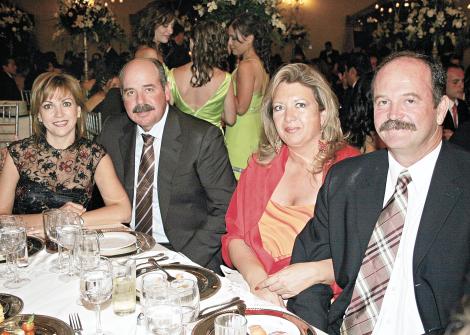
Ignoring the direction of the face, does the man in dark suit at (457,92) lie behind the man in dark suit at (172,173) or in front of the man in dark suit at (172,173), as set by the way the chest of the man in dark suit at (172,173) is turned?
behind

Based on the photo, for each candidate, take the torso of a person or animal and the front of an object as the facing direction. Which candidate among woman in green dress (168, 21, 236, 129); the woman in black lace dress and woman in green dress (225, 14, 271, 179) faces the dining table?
the woman in black lace dress

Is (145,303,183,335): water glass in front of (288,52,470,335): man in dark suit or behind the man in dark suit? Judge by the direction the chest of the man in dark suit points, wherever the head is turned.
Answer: in front

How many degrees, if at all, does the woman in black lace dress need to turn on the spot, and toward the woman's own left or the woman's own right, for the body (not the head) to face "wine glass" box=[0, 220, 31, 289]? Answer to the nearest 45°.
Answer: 0° — they already face it

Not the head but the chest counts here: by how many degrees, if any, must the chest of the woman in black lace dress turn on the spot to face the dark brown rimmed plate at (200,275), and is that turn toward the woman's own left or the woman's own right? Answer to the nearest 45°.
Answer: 0° — they already face it

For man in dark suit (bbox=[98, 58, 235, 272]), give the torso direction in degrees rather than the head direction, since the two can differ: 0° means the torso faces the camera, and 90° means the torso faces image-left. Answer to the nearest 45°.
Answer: approximately 45°

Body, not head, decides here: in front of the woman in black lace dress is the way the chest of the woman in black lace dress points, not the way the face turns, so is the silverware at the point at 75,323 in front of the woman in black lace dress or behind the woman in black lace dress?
in front

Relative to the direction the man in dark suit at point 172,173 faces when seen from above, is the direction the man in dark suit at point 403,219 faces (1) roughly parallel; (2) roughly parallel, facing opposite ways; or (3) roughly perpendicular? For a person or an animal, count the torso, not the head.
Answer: roughly parallel

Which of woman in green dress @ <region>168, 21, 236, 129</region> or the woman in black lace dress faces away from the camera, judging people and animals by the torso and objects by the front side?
the woman in green dress

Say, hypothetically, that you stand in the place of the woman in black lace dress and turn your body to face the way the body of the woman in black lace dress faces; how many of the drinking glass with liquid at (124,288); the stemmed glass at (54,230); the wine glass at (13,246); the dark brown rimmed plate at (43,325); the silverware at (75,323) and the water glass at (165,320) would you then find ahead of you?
6

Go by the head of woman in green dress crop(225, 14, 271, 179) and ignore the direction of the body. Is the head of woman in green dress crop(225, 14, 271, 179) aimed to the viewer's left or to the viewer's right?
to the viewer's left

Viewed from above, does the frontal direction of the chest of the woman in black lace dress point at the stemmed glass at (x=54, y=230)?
yes

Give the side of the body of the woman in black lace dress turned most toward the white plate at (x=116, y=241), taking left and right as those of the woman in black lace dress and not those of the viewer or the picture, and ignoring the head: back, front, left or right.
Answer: front

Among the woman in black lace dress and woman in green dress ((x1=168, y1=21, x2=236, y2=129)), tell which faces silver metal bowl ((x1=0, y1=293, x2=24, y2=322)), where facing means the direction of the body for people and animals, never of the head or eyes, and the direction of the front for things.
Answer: the woman in black lace dress

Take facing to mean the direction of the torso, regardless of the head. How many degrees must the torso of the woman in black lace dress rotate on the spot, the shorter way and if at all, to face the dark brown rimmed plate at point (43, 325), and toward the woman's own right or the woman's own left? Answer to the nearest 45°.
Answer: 0° — they already face it

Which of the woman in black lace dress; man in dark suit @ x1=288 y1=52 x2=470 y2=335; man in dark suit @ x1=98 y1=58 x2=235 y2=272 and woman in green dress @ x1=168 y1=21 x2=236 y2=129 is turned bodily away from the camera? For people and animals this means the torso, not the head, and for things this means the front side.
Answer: the woman in green dress

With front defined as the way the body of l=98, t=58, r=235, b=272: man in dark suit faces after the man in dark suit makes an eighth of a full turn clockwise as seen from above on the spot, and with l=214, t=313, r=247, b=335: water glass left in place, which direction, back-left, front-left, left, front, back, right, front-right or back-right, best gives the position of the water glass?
left

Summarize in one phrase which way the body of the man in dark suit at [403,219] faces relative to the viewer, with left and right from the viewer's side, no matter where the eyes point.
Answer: facing the viewer and to the left of the viewer

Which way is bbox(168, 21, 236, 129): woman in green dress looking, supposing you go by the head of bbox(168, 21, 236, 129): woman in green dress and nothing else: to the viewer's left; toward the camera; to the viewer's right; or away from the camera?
away from the camera

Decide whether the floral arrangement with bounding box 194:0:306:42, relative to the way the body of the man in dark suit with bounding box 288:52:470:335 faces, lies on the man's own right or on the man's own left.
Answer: on the man's own right

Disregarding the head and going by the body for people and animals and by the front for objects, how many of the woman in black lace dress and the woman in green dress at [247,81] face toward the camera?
1

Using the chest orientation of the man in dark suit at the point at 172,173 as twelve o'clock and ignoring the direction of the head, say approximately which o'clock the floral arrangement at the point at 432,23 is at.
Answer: The floral arrangement is roughly at 6 o'clock from the man in dark suit.
